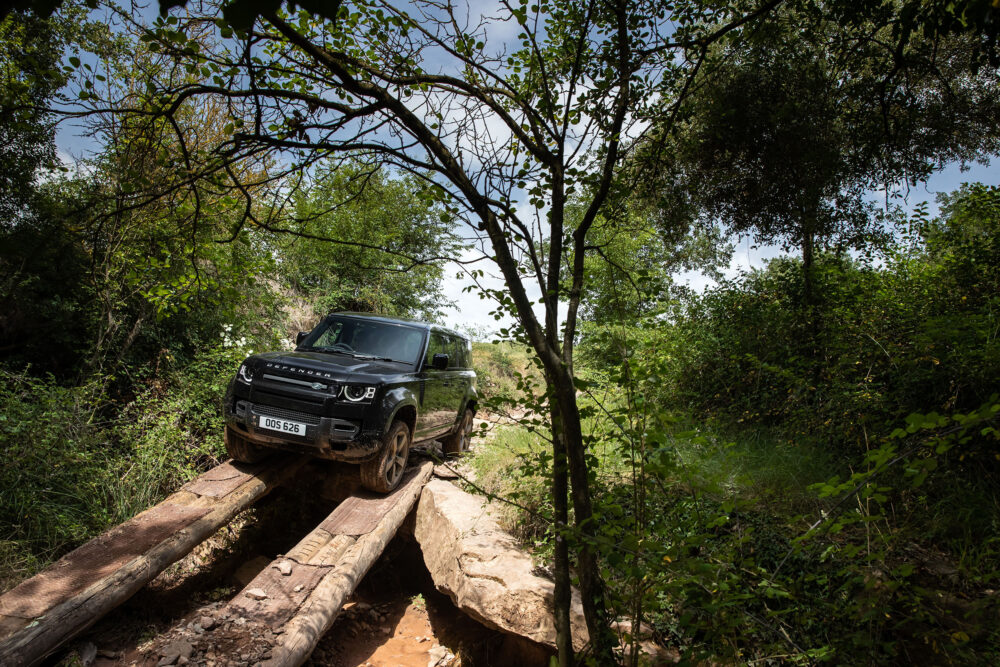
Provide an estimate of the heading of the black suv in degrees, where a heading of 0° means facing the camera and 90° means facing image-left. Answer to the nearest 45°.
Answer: approximately 45°

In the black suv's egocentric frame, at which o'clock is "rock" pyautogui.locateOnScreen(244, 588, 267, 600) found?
The rock is roughly at 11 o'clock from the black suv.

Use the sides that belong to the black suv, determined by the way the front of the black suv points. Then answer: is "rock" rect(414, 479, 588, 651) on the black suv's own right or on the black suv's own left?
on the black suv's own left

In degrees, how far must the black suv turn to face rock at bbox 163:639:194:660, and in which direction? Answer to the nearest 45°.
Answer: approximately 45° to its left
